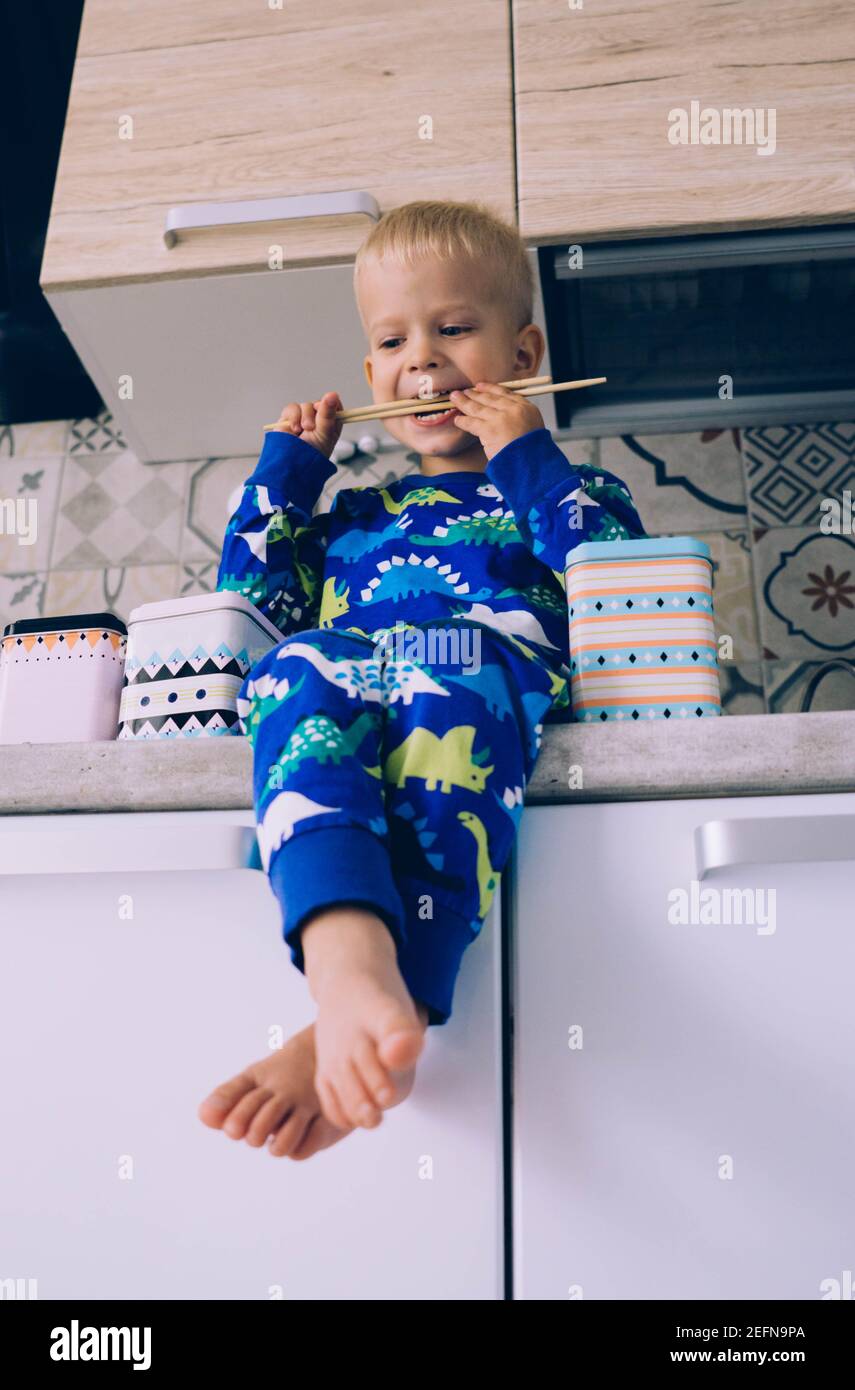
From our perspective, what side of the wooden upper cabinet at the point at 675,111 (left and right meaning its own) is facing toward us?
front

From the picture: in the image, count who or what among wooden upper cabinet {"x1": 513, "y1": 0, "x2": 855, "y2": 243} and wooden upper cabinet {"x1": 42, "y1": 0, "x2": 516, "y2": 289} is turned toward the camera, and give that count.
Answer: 2

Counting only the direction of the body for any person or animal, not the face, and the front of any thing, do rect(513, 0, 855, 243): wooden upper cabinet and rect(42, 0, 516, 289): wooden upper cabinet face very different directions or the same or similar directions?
same or similar directions

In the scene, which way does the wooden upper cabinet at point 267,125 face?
toward the camera
